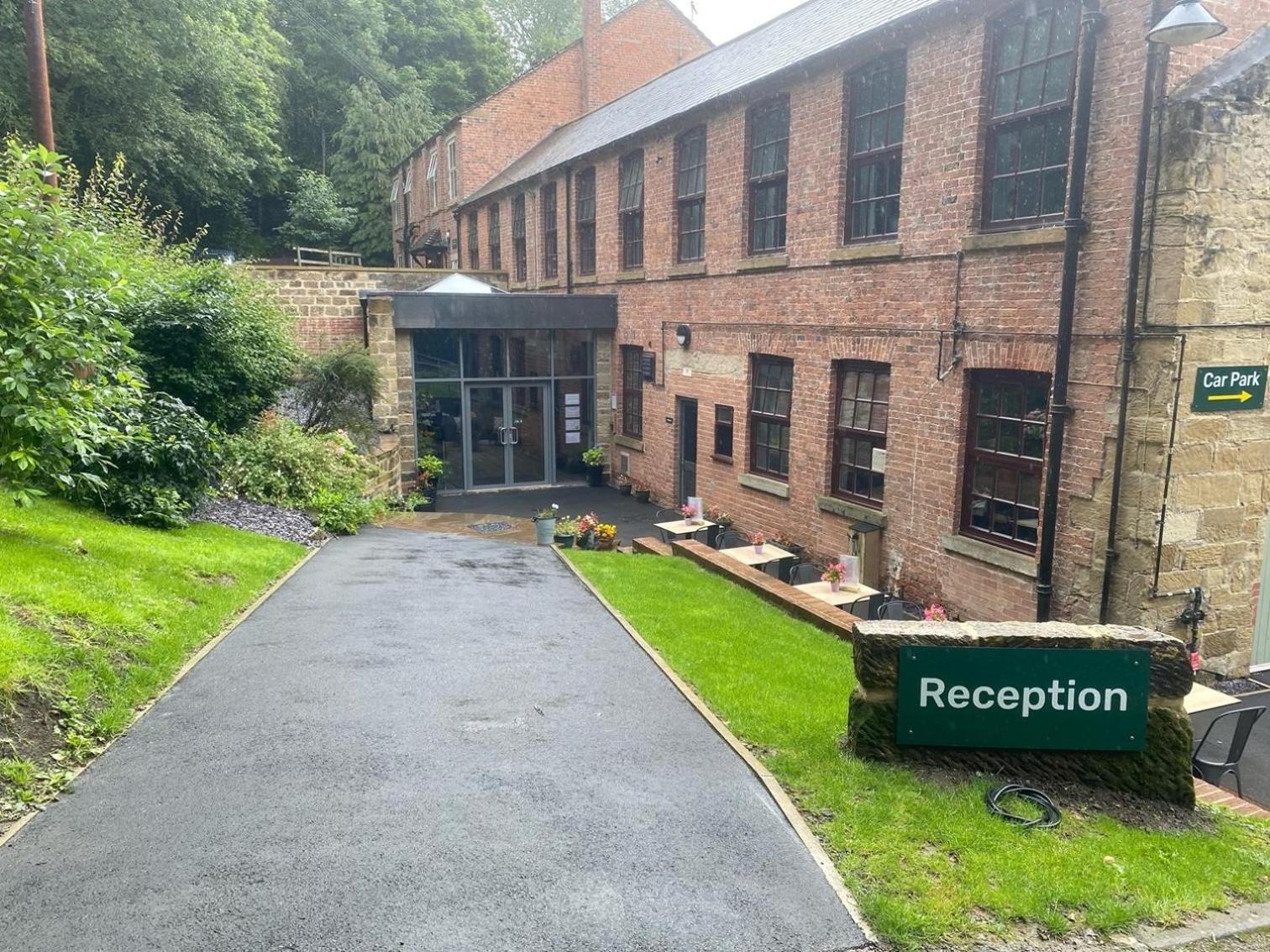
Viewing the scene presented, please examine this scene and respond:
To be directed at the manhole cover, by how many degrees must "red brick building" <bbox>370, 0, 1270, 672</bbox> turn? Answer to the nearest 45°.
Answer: approximately 90° to its right

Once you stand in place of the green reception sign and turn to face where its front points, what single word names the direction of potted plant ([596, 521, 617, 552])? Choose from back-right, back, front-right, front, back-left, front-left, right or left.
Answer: back-right

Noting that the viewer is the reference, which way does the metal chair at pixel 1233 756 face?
facing away from the viewer and to the left of the viewer

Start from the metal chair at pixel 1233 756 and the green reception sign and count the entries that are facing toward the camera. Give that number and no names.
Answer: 1

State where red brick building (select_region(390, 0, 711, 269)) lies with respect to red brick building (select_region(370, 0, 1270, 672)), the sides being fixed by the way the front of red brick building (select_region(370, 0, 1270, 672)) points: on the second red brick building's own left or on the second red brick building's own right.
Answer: on the second red brick building's own right

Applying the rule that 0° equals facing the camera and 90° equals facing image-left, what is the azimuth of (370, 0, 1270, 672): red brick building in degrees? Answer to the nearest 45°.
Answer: approximately 45°

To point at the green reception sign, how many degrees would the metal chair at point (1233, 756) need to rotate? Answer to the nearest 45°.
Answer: approximately 90° to its left

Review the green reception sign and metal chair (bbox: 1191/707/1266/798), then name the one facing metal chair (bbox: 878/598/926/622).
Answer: metal chair (bbox: 1191/707/1266/798)

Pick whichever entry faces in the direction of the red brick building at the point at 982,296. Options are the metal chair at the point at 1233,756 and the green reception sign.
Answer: the metal chair
